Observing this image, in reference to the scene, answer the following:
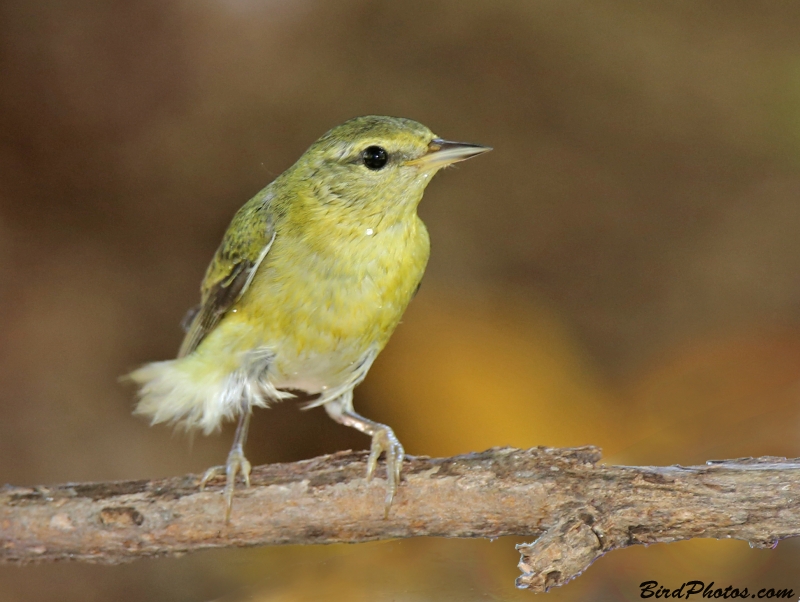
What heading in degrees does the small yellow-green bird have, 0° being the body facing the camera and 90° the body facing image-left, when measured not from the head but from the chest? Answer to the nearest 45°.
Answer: approximately 315°
